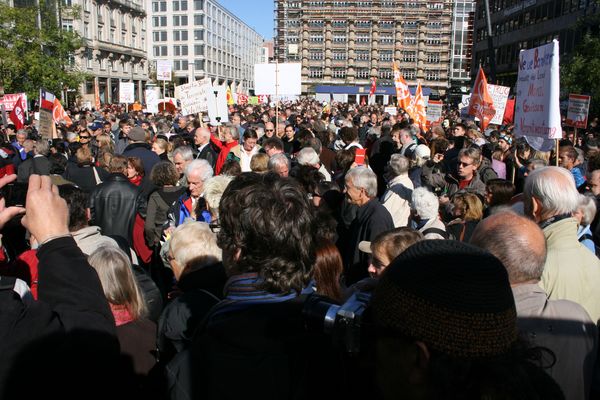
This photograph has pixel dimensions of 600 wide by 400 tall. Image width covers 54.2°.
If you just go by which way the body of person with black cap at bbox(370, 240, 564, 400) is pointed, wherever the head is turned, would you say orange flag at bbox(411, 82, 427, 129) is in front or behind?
in front

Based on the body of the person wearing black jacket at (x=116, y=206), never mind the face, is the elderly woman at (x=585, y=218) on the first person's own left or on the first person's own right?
on the first person's own right

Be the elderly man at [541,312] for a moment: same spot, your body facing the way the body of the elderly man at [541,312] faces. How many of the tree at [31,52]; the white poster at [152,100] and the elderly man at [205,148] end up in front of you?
3

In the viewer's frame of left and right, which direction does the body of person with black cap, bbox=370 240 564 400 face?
facing away from the viewer and to the left of the viewer

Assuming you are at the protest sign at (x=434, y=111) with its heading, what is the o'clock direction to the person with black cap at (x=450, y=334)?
The person with black cap is roughly at 12 o'clock from the protest sign.

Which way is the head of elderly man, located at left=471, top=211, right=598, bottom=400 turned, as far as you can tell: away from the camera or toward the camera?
away from the camera

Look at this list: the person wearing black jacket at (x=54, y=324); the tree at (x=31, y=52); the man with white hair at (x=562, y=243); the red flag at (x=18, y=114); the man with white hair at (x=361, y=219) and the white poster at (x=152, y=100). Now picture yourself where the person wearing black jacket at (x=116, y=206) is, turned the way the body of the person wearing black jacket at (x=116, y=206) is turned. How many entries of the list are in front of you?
3

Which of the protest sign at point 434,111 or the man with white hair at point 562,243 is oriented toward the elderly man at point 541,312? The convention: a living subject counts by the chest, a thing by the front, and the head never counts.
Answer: the protest sign

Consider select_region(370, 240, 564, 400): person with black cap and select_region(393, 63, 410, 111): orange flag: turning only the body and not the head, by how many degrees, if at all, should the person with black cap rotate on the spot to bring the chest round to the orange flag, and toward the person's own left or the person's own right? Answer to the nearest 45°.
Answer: approximately 45° to the person's own right

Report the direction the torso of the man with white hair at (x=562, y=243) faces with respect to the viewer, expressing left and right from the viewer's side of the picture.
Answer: facing away from the viewer and to the left of the viewer

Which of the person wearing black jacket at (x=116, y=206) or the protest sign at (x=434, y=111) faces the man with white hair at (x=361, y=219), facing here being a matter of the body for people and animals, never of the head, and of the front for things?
the protest sign

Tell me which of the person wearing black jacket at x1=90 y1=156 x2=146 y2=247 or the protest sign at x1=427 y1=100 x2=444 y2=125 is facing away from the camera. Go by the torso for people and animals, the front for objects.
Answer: the person wearing black jacket

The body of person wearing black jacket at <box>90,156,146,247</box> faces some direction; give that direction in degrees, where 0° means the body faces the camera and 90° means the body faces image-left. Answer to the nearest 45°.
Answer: approximately 180°

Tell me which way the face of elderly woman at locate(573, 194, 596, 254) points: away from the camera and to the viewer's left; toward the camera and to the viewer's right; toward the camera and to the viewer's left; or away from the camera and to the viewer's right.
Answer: away from the camera and to the viewer's left

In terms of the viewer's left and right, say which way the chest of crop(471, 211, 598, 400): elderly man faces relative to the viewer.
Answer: facing away from the viewer and to the left of the viewer

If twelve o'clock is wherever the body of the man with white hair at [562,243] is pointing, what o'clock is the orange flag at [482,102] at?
The orange flag is roughly at 1 o'clock from the man with white hair.
